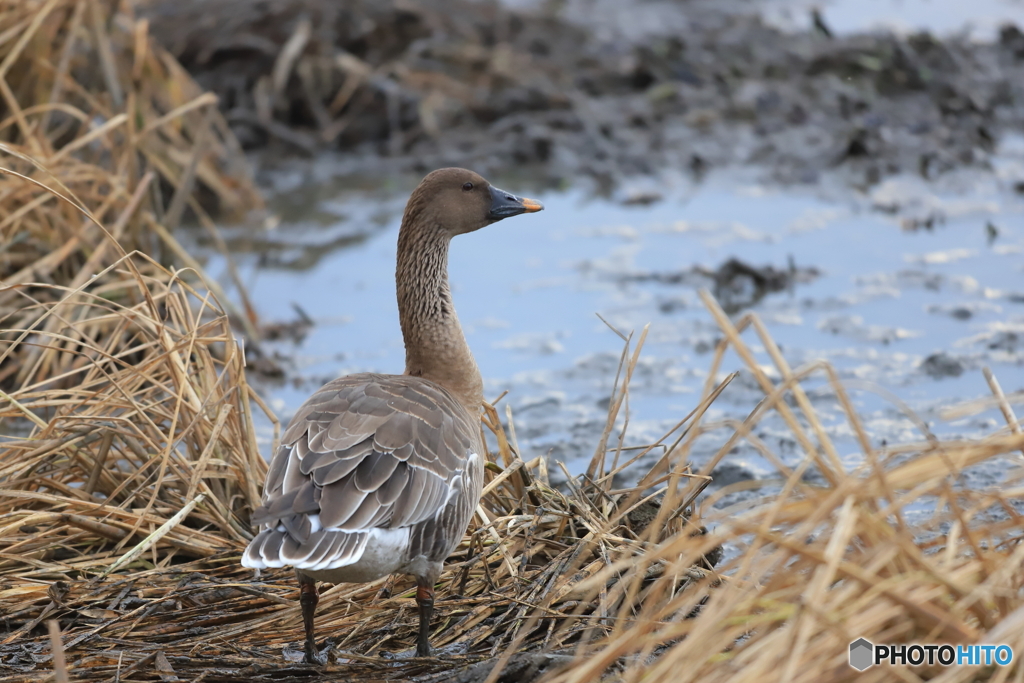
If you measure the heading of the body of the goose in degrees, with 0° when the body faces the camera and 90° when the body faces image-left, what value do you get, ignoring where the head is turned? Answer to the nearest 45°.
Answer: approximately 225°
